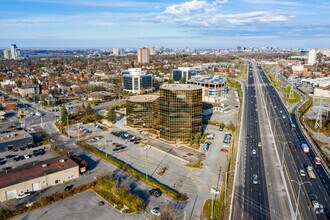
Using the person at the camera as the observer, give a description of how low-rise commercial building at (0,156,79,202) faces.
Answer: facing the viewer and to the right of the viewer

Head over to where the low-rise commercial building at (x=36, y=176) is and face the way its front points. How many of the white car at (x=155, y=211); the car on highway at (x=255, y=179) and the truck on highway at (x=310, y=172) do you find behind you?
0

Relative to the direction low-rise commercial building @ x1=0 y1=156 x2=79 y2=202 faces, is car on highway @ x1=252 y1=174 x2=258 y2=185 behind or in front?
in front

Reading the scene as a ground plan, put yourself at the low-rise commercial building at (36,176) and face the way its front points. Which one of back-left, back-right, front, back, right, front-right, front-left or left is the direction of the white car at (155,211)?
front

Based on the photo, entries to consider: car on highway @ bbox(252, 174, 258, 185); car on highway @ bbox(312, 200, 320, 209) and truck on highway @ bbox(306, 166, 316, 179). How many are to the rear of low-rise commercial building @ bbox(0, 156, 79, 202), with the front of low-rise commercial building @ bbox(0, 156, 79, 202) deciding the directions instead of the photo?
0
